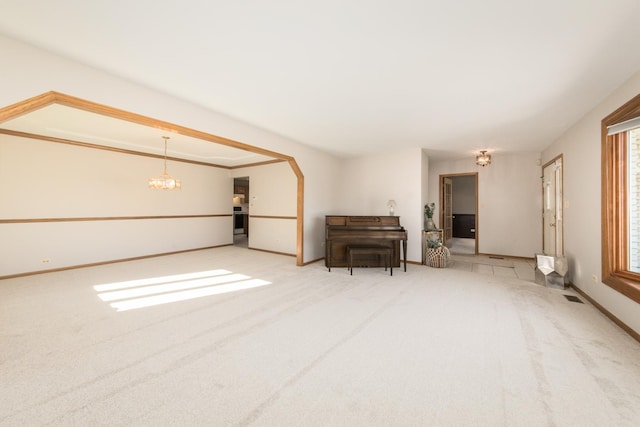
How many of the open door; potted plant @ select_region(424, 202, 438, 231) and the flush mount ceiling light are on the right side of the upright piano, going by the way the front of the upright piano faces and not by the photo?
0

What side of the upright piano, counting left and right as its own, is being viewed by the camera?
front

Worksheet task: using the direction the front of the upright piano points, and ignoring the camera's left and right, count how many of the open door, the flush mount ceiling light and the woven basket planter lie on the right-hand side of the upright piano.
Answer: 0

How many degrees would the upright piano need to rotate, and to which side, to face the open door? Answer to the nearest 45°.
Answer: approximately 135° to its left

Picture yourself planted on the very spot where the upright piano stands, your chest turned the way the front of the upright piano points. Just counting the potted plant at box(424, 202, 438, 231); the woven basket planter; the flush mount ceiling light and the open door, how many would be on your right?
0

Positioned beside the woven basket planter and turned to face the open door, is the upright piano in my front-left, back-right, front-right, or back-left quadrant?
back-left

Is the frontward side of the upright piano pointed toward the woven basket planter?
no

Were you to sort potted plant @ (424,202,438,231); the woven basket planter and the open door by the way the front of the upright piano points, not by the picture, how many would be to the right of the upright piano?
0

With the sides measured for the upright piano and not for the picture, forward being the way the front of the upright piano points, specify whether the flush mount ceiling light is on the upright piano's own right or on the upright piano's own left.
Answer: on the upright piano's own left

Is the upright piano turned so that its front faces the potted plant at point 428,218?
no
